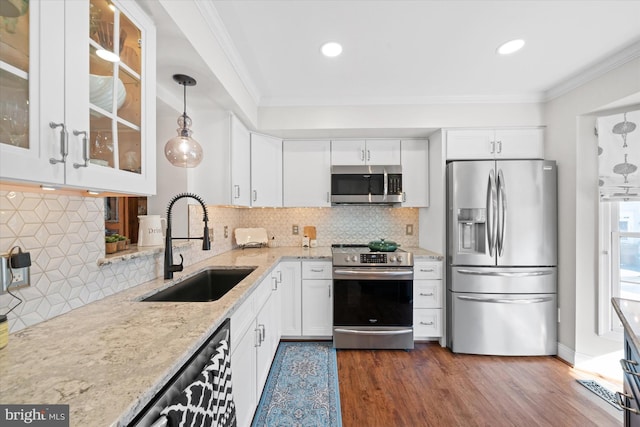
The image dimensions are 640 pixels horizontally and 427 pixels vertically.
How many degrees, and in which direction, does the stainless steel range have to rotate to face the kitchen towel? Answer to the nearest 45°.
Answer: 0° — it already faces it

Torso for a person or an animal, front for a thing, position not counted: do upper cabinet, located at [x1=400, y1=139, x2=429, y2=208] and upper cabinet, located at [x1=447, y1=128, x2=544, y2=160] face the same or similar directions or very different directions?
same or similar directions

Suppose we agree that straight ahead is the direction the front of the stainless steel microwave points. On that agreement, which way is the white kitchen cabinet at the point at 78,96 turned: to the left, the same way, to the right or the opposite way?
to the left

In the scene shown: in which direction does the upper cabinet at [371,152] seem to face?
toward the camera

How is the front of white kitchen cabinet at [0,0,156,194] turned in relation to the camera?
facing the viewer and to the right of the viewer

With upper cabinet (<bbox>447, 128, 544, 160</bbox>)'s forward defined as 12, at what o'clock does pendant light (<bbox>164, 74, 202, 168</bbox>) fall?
The pendant light is roughly at 1 o'clock from the upper cabinet.

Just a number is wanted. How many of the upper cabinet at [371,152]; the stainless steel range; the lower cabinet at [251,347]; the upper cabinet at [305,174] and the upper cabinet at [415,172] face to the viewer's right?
1

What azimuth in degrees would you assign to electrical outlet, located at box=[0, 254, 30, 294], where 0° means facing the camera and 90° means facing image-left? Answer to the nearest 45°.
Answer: approximately 315°

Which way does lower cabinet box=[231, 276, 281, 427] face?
to the viewer's right

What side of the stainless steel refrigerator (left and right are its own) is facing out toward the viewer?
front

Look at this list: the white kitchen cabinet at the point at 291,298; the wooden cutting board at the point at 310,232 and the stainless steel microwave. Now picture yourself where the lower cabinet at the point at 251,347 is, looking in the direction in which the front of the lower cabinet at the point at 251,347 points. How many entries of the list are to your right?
0

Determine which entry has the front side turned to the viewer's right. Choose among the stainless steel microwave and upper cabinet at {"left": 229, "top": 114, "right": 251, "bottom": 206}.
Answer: the upper cabinet

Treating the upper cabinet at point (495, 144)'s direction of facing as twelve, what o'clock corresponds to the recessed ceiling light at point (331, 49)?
The recessed ceiling light is roughly at 1 o'clock from the upper cabinet.

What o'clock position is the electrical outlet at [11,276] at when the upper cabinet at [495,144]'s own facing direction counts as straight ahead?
The electrical outlet is roughly at 1 o'clock from the upper cabinet.

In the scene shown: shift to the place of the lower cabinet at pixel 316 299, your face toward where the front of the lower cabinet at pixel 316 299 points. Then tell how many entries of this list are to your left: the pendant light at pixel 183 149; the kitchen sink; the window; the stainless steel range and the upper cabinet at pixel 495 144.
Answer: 3

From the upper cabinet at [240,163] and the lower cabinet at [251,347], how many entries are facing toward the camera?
0
